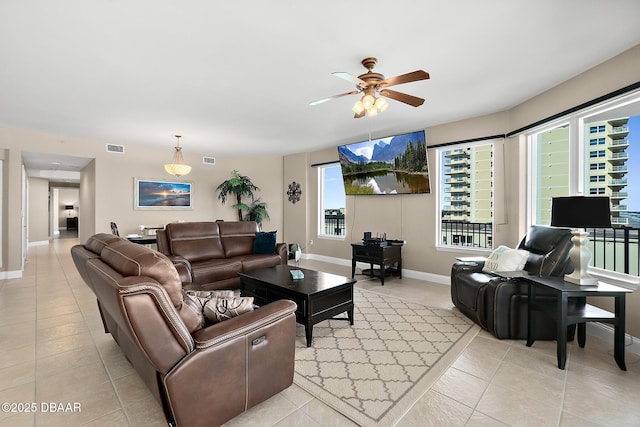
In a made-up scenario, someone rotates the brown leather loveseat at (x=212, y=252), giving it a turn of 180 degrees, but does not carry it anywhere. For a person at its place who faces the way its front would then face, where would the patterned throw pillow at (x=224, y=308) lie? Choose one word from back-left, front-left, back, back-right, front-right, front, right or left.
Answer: back-left

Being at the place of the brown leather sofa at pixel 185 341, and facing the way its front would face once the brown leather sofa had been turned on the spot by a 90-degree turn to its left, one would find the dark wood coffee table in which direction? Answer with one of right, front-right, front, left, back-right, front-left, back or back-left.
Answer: right

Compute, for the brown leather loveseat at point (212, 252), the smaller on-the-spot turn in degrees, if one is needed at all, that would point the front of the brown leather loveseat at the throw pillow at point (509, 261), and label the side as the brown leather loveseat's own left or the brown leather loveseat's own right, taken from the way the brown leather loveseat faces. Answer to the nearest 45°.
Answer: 0° — it already faces it

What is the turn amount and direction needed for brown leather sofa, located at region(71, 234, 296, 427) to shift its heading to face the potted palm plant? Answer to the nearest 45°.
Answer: approximately 45° to its left

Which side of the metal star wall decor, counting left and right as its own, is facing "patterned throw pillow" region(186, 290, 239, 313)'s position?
front

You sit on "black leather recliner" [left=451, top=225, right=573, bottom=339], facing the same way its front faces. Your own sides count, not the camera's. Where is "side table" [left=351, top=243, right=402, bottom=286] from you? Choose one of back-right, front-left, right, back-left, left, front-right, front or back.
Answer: right

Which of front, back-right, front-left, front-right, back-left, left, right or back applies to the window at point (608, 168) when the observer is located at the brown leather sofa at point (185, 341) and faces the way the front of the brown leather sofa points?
front-right

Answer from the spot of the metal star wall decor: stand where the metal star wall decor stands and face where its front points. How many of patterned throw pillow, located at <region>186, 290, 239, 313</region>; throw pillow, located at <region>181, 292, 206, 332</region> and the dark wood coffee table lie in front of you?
3

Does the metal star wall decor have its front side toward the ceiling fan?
yes

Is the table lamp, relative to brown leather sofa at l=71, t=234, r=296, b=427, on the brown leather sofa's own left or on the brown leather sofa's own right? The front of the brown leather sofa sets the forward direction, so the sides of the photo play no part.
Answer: on the brown leather sofa's own right

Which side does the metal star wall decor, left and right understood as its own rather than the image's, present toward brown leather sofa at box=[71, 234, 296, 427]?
front

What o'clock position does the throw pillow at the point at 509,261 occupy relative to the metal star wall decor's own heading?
The throw pillow is roughly at 11 o'clock from the metal star wall decor.

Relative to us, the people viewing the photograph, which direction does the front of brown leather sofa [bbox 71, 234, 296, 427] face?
facing away from the viewer and to the right of the viewer

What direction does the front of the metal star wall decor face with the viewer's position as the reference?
facing the viewer

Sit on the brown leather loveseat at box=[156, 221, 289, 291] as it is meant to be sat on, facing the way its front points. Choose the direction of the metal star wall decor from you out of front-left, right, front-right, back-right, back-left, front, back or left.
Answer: left

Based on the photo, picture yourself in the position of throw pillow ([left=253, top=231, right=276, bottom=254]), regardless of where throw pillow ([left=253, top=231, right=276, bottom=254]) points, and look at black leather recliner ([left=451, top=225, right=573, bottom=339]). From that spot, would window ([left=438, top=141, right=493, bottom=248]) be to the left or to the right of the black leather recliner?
left

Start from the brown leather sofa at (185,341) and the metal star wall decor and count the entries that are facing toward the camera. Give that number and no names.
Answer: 1

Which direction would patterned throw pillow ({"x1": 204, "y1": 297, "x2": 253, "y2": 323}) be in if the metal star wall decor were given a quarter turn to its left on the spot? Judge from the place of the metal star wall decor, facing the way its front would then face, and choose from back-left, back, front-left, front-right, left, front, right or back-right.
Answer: right
